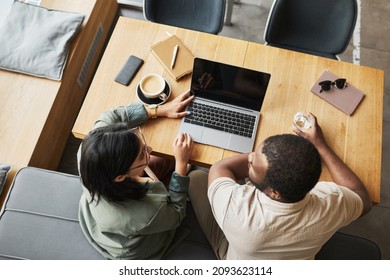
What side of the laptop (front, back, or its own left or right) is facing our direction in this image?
front

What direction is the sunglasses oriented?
toward the camera

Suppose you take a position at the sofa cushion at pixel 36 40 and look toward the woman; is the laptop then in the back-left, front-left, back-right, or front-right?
front-left

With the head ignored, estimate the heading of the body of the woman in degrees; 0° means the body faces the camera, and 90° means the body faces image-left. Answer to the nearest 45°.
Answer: approximately 225°

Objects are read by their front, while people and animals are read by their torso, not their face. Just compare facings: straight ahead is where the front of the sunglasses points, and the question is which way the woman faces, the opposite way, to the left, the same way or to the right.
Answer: the opposite way
